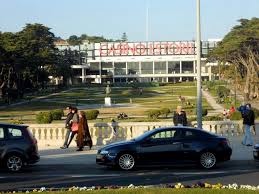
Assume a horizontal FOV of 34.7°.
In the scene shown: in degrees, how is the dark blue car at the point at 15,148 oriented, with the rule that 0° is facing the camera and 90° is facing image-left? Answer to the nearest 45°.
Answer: approximately 90°

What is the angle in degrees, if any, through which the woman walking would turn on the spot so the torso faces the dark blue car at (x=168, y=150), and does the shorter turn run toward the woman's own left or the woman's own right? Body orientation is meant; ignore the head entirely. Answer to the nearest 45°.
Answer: approximately 135° to the woman's own left

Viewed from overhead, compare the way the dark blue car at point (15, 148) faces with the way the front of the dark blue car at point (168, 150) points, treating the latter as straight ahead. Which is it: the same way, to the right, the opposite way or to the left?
the same way

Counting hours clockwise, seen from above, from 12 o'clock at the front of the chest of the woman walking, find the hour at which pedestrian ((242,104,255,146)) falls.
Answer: The pedestrian is roughly at 6 o'clock from the woman walking.

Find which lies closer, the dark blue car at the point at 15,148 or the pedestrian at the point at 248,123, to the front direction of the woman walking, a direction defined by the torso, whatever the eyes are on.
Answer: the dark blue car

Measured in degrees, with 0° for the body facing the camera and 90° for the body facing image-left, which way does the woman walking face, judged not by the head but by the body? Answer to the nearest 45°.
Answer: approximately 90°

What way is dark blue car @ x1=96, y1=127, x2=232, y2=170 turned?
to the viewer's left
